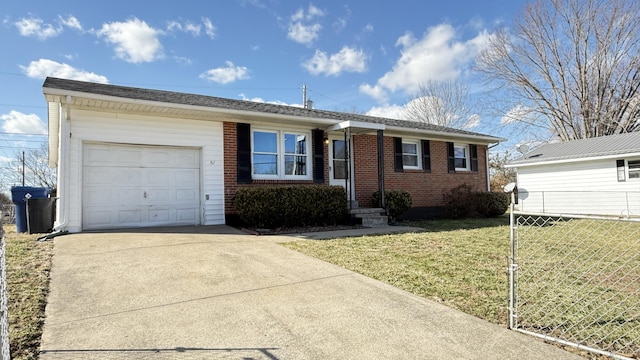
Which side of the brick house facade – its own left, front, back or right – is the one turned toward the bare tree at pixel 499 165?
left

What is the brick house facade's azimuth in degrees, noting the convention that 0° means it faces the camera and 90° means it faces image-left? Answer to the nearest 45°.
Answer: approximately 315°

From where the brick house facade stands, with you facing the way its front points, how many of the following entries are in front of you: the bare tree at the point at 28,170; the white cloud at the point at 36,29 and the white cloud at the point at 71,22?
0

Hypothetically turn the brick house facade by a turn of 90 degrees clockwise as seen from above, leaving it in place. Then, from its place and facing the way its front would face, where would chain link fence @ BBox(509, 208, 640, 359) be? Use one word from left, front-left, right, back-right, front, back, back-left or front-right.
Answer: left

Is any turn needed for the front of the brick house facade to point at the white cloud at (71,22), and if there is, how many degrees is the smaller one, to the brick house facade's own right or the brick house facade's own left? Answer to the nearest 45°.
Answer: approximately 180°

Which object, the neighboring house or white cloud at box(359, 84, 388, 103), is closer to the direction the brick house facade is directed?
the neighboring house

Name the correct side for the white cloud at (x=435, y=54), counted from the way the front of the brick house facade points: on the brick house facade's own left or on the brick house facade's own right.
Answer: on the brick house facade's own left

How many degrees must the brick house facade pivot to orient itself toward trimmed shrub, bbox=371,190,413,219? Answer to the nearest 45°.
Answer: approximately 45° to its left

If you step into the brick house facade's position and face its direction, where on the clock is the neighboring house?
The neighboring house is roughly at 10 o'clock from the brick house facade.

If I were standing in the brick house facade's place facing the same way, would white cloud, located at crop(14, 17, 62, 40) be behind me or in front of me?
behind

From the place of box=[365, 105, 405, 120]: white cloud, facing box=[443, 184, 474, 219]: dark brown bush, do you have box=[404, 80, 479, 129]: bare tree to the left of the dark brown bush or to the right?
left

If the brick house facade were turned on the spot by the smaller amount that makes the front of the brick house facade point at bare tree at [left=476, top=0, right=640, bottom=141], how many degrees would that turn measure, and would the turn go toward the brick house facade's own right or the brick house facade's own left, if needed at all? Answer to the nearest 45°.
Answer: approximately 90° to the brick house facade's own left
